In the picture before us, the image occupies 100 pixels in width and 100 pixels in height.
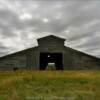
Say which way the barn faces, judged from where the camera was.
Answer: facing the viewer
